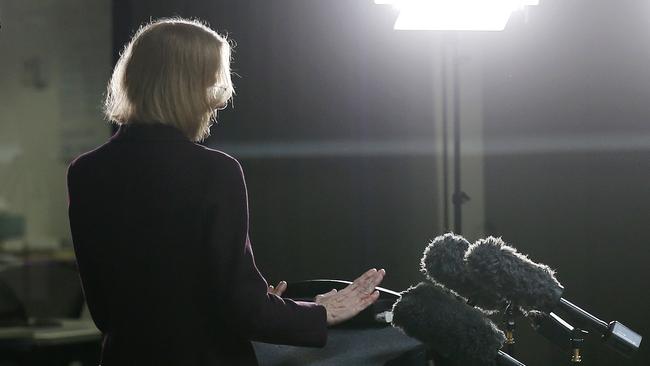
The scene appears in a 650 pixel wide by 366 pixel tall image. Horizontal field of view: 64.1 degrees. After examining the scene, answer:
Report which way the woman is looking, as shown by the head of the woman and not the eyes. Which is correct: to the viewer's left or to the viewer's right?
to the viewer's right

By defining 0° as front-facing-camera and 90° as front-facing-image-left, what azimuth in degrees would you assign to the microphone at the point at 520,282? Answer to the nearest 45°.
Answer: approximately 90°

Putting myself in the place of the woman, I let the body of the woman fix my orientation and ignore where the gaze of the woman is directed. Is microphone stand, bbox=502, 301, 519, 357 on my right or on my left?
on my right

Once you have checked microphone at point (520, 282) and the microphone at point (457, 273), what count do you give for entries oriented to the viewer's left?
2

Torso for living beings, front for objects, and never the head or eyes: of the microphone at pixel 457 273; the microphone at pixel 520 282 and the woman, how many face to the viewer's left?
2

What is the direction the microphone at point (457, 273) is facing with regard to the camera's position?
facing to the left of the viewer

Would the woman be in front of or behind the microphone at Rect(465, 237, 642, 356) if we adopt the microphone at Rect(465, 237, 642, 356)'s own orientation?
in front

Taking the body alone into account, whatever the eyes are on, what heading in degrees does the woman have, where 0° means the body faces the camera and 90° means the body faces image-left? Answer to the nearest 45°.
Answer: approximately 225°

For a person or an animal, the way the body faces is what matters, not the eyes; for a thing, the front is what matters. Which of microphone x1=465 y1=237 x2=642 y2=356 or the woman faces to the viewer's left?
the microphone

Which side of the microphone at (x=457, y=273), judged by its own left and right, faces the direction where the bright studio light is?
right

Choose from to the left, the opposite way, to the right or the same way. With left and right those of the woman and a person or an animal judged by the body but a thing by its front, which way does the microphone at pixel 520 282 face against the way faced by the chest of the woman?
to the left
